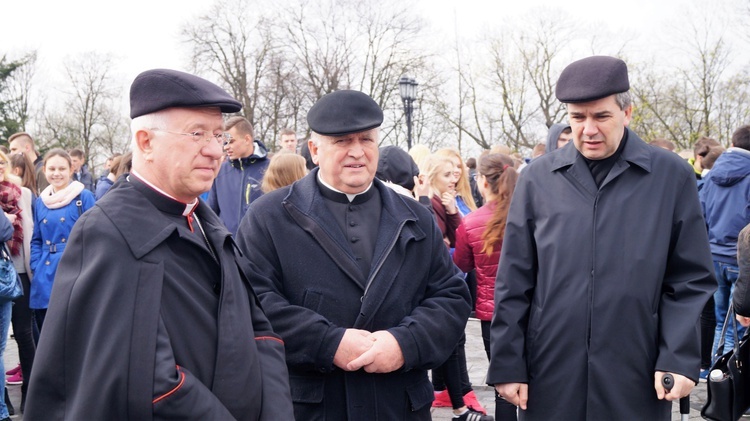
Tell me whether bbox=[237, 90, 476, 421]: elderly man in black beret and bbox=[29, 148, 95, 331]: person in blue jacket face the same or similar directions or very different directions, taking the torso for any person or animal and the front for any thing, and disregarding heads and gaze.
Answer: same or similar directions

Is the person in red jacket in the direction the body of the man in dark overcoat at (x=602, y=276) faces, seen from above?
no

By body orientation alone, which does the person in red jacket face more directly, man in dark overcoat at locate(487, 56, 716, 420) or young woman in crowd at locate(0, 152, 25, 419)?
the young woman in crowd

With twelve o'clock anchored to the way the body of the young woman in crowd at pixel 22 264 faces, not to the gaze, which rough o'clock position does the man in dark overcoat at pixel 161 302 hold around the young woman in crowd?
The man in dark overcoat is roughly at 9 o'clock from the young woman in crowd.

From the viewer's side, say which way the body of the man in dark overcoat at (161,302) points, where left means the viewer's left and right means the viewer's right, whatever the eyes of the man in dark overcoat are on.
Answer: facing the viewer and to the right of the viewer

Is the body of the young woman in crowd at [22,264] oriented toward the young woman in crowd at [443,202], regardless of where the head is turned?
no

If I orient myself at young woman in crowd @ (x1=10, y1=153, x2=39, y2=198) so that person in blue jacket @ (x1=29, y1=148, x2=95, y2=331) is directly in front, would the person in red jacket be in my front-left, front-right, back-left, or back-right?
front-left

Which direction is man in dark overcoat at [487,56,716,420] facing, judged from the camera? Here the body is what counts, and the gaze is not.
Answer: toward the camera

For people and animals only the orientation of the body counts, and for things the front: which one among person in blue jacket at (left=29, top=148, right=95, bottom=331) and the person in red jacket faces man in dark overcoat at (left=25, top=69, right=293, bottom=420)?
the person in blue jacket

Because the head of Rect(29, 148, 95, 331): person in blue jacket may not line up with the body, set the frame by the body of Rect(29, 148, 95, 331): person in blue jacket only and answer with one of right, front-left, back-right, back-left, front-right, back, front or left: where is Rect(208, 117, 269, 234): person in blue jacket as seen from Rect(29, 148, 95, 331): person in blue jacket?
left

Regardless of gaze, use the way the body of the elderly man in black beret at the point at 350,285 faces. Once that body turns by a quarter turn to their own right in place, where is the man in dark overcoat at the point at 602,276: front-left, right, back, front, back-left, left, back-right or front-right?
back

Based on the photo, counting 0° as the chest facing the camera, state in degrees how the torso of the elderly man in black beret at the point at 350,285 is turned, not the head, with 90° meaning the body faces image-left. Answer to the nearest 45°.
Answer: approximately 0°

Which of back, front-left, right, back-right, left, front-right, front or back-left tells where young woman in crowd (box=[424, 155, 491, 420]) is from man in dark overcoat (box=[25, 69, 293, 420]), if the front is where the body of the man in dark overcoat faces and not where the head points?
left
